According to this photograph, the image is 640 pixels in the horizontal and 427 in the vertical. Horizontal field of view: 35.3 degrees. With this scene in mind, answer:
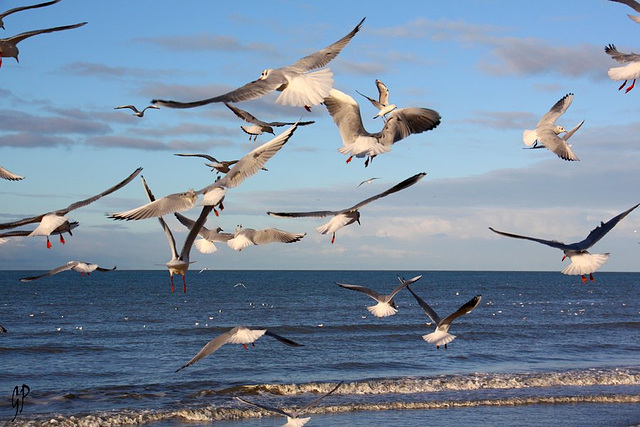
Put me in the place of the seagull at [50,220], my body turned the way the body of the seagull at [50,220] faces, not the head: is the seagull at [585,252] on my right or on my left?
on my right

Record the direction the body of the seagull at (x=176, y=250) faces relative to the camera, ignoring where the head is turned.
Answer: away from the camera

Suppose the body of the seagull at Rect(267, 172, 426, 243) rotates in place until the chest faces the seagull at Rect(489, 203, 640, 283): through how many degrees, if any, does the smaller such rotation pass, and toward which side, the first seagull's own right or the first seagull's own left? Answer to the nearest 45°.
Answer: approximately 45° to the first seagull's own right

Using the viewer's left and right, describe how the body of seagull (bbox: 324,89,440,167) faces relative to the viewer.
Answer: facing away from the viewer
